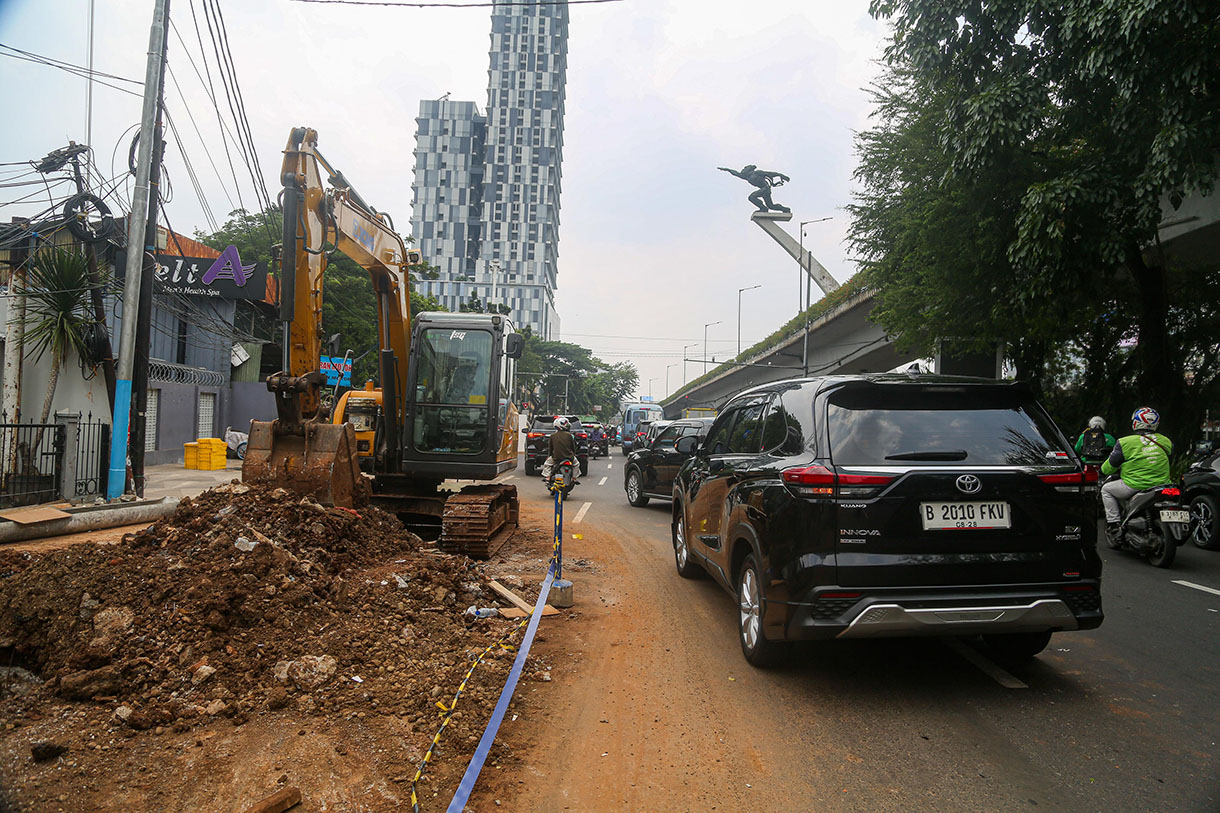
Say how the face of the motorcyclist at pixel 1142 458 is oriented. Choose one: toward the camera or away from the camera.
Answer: away from the camera

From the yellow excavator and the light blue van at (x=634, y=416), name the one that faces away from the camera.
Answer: the light blue van

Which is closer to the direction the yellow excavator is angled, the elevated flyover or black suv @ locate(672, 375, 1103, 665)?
the black suv

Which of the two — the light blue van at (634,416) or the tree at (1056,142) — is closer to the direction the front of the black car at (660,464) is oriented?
the light blue van

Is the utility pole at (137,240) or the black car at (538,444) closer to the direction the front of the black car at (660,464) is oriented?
the black car

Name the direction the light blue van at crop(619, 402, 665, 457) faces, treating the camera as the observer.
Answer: facing away from the viewer

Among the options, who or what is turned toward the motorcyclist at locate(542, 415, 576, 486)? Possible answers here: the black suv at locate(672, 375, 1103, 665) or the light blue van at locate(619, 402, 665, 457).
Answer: the black suv

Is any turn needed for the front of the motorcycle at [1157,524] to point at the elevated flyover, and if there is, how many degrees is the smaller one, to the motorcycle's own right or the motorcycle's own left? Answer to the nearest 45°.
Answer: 0° — it already faces it

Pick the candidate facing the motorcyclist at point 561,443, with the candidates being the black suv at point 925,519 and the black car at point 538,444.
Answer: the black suv

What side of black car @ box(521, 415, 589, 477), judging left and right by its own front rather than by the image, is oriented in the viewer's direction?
back
